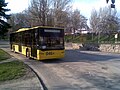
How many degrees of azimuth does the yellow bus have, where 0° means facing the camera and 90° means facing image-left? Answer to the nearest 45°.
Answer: approximately 315°
